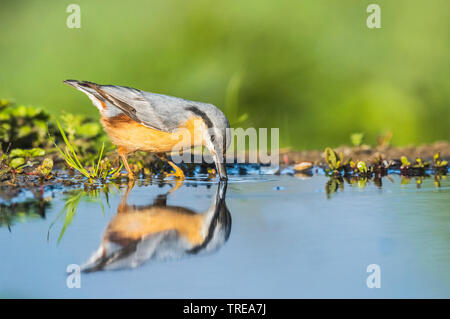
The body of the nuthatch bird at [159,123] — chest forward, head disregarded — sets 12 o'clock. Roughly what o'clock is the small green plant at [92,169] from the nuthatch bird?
The small green plant is roughly at 5 o'clock from the nuthatch bird.

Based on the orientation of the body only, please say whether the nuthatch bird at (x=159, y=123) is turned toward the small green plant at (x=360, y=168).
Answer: yes

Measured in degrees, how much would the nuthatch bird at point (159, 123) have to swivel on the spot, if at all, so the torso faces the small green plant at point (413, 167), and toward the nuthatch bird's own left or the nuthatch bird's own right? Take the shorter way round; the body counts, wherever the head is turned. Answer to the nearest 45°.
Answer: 0° — it already faces it

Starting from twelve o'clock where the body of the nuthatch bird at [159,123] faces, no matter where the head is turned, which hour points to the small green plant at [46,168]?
The small green plant is roughly at 5 o'clock from the nuthatch bird.

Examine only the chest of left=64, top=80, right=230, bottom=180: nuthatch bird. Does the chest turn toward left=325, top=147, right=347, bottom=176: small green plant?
yes

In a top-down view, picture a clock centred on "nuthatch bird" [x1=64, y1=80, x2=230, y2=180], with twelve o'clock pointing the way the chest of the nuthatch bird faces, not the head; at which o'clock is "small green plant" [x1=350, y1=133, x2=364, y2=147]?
The small green plant is roughly at 11 o'clock from the nuthatch bird.

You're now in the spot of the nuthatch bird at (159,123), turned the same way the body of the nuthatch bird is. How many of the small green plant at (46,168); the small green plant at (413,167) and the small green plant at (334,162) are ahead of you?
2

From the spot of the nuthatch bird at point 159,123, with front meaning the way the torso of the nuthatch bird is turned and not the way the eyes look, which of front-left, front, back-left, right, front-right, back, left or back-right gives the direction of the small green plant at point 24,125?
back-left

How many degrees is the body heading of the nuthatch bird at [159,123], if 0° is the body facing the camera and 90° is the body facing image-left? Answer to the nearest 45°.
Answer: approximately 270°

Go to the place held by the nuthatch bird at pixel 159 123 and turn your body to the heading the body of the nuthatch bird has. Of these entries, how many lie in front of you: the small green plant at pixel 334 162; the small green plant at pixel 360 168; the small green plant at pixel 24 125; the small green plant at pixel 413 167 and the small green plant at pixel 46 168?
3
